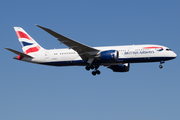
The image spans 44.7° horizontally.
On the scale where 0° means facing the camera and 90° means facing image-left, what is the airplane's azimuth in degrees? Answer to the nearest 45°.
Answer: approximately 270°
